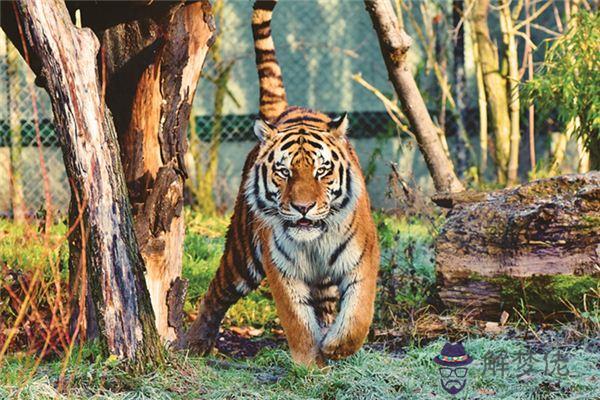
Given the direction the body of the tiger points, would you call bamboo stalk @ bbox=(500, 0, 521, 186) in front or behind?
behind

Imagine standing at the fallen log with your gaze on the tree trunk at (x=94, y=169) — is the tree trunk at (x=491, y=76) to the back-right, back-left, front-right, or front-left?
back-right

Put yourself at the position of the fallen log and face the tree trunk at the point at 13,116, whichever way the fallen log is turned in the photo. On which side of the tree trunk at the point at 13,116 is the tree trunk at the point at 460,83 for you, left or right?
right

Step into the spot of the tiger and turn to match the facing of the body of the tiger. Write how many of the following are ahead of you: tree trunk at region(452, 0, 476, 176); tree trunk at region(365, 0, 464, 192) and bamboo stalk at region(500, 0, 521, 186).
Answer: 0

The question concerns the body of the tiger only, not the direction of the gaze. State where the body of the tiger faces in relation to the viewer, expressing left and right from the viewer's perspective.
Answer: facing the viewer

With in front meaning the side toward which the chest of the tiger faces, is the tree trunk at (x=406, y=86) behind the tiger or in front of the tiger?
behind

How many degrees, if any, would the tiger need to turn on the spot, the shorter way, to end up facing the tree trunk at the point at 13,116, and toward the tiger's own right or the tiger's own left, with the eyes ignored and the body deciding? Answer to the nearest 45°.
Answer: approximately 135° to the tiger's own right

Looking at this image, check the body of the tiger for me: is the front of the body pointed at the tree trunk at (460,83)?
no

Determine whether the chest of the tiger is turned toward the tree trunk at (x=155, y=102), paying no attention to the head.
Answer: no

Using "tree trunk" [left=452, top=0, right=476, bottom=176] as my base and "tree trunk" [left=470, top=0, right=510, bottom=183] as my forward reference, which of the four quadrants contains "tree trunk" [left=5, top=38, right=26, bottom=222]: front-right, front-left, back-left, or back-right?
back-right

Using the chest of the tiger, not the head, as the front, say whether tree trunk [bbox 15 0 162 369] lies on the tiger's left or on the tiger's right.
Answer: on the tiger's right

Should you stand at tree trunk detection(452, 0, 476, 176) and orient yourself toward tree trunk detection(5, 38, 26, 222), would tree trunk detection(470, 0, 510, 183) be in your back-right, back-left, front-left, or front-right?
back-left

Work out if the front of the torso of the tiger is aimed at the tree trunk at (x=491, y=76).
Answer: no

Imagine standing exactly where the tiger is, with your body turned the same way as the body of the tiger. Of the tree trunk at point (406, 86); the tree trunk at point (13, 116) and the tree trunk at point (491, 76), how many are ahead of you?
0
